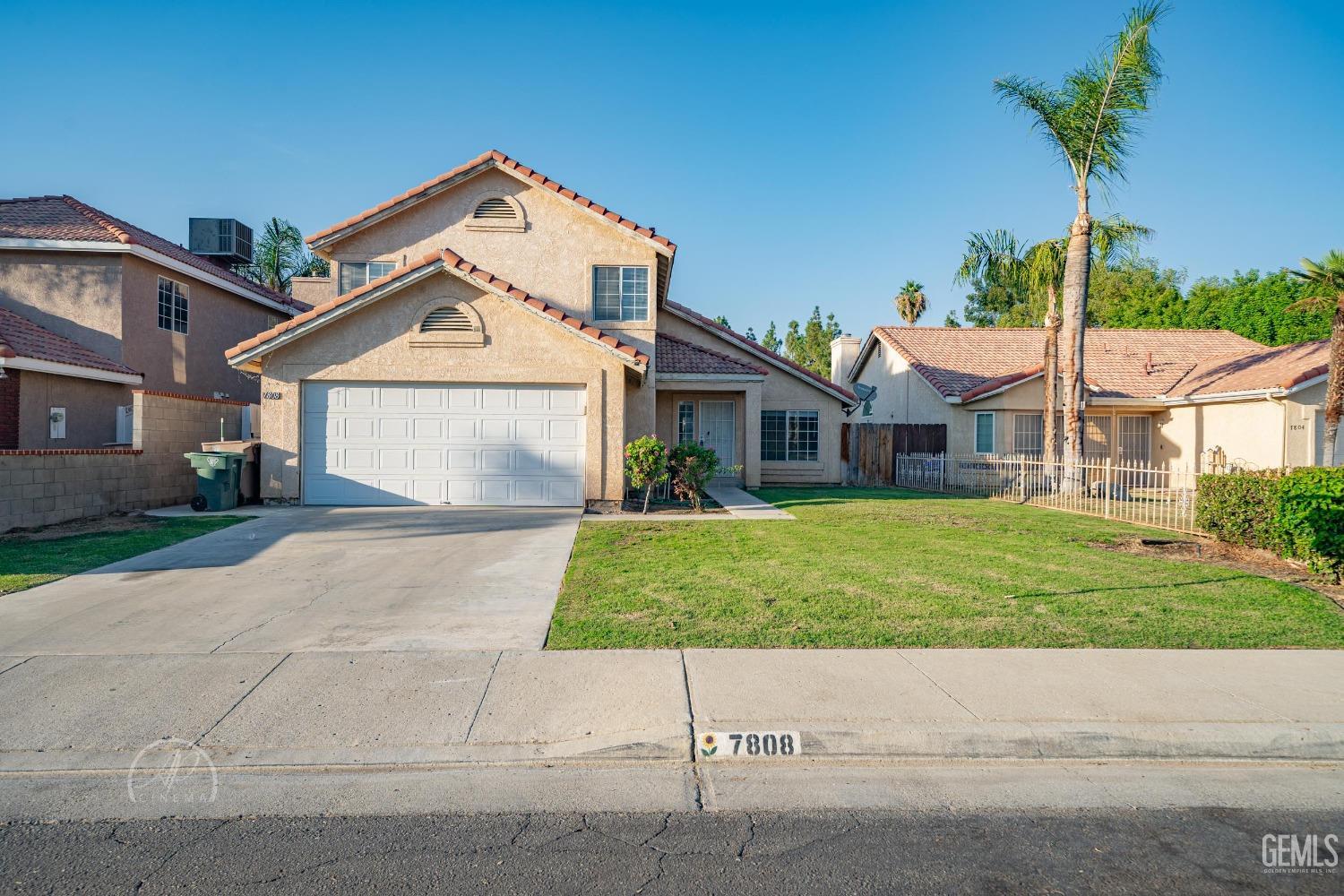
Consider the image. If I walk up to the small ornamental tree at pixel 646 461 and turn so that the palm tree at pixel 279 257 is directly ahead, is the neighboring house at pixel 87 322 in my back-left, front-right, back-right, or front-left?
front-left

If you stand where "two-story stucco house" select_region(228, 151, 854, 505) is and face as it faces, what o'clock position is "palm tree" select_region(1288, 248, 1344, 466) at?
The palm tree is roughly at 9 o'clock from the two-story stucco house.

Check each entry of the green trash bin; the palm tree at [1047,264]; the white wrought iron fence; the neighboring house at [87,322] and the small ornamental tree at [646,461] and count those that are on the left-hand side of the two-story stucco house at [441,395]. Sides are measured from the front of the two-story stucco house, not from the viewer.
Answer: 3

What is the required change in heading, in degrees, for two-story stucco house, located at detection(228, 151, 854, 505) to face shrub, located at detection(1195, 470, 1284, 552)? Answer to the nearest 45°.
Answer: approximately 45° to its left

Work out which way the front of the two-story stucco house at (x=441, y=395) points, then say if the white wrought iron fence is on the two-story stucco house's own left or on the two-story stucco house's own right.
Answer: on the two-story stucco house's own left

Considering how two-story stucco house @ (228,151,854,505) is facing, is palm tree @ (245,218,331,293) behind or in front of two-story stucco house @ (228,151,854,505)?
behind

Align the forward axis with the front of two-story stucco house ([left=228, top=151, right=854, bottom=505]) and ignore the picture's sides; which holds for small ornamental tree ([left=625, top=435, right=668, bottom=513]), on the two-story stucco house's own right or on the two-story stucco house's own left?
on the two-story stucco house's own left

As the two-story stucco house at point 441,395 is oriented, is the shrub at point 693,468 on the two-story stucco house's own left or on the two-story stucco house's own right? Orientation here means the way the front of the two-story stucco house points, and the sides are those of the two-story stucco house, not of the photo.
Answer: on the two-story stucco house's own left

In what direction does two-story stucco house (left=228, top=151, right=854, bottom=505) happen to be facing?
toward the camera

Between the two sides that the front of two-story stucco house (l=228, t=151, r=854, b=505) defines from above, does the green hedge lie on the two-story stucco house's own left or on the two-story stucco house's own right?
on the two-story stucco house's own left

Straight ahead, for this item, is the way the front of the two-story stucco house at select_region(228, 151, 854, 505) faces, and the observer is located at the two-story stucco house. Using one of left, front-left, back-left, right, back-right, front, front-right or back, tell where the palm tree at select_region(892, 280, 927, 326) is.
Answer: back-left

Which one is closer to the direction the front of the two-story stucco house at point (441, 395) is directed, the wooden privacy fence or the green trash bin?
the green trash bin

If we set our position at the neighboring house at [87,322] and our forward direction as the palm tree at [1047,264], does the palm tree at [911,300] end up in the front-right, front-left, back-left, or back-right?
front-left

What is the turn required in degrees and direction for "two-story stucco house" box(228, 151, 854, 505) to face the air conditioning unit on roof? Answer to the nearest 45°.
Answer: approximately 135° to its right

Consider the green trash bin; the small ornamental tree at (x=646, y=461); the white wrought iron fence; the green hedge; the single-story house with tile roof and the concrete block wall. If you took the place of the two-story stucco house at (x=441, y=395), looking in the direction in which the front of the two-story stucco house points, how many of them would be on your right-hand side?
2

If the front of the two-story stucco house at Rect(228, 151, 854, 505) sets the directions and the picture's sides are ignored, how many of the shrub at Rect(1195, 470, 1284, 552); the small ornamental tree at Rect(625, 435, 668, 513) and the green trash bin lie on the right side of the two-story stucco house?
1

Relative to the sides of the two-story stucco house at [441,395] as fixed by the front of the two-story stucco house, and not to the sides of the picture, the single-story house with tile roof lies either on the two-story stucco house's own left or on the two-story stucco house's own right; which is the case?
on the two-story stucco house's own left
